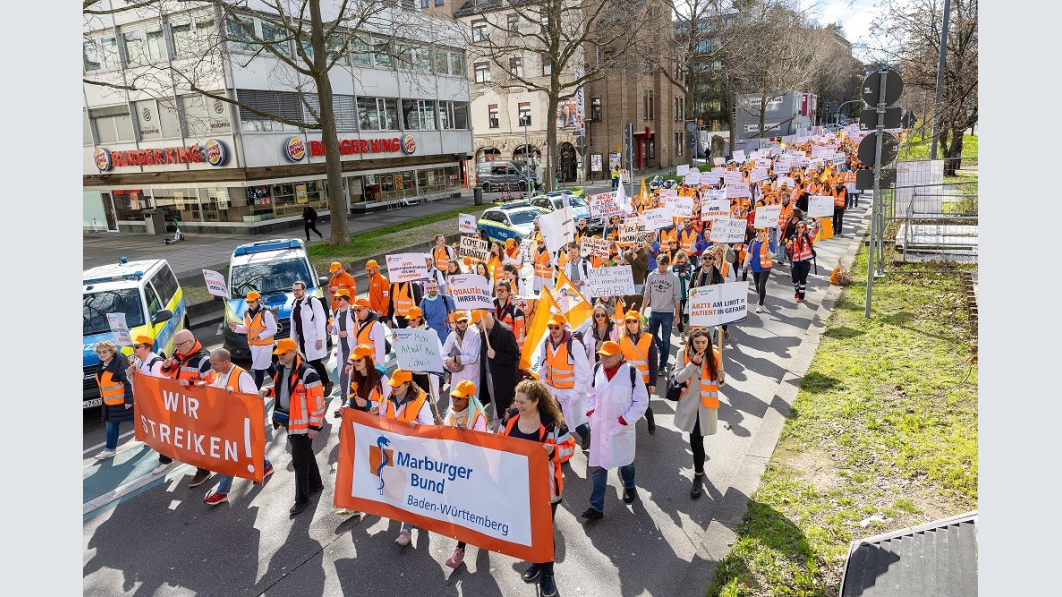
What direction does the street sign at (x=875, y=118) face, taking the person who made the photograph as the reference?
facing away from the viewer

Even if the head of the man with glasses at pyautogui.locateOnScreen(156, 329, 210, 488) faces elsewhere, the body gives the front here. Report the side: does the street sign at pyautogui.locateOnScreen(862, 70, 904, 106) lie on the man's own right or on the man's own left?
on the man's own left

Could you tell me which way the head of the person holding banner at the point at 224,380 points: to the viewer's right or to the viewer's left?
to the viewer's left

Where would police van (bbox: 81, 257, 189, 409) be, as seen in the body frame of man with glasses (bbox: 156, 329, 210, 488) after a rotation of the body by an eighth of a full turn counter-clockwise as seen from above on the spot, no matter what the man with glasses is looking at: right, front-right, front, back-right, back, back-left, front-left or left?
back

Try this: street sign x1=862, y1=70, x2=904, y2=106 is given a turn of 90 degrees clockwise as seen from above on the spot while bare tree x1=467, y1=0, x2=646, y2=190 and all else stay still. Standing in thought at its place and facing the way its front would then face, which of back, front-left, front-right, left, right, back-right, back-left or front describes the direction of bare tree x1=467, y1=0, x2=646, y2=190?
back-left

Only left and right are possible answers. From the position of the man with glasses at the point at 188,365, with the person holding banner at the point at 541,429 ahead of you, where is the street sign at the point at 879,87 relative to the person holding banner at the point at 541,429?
left

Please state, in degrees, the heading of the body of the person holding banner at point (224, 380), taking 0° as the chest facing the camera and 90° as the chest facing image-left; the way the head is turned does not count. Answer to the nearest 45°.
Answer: approximately 45°

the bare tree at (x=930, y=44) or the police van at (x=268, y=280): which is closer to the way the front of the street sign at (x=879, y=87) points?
the bare tree

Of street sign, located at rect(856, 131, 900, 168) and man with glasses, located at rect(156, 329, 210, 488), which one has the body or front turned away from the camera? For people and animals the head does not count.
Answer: the street sign

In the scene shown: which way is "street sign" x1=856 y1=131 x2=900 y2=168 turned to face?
away from the camera

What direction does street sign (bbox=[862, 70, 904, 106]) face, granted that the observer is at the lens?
facing away from the viewer

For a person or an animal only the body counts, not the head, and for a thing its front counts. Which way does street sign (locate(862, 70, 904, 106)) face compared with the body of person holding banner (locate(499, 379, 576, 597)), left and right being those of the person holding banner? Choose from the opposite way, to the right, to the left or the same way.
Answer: the opposite way

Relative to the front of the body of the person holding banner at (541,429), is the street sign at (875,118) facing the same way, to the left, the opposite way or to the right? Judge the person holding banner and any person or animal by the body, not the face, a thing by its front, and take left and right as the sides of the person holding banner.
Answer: the opposite way
